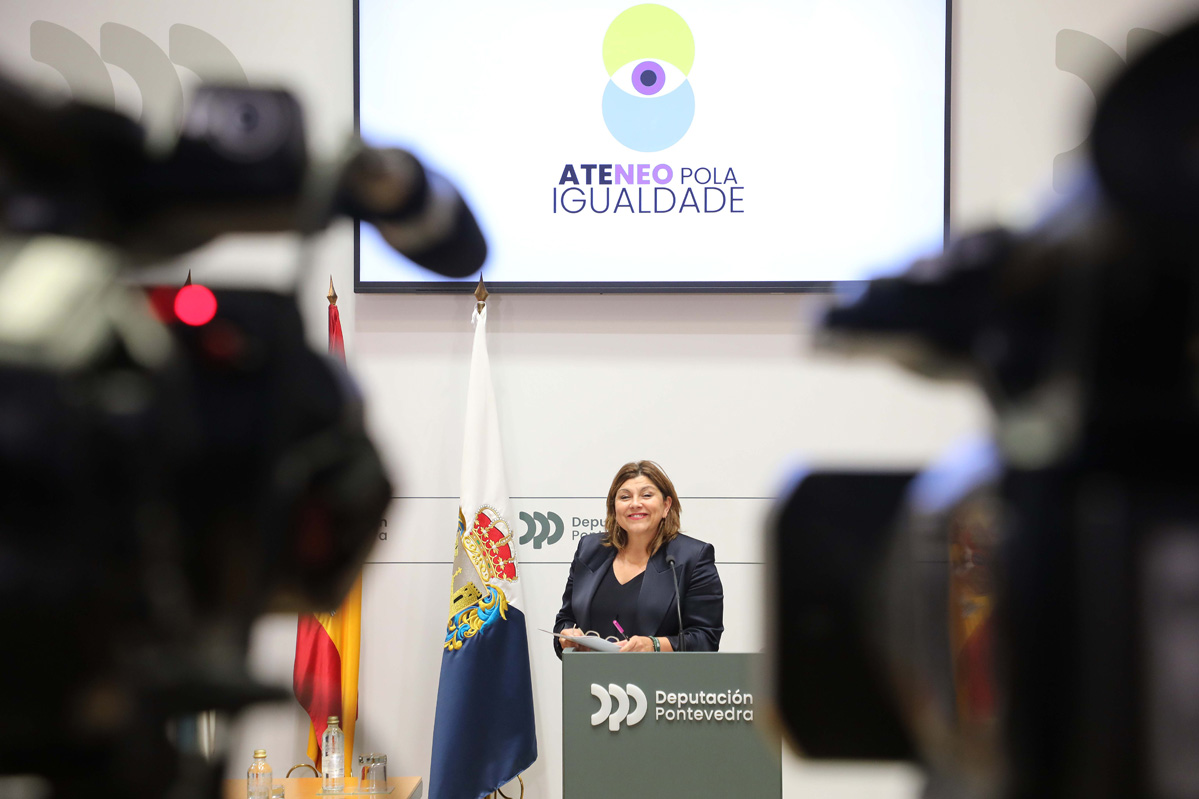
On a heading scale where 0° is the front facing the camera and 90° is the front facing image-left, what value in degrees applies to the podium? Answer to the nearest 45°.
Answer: approximately 0°

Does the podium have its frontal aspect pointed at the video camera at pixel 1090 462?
yes

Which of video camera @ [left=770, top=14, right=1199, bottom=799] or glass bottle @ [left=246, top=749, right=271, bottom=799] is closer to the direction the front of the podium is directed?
the video camera

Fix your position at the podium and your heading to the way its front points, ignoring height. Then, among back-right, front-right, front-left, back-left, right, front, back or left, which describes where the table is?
back-right

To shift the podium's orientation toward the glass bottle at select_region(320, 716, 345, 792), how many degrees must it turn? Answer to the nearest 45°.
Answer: approximately 135° to its right

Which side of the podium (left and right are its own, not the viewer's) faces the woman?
back

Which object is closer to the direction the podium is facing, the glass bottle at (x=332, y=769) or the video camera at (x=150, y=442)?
the video camera

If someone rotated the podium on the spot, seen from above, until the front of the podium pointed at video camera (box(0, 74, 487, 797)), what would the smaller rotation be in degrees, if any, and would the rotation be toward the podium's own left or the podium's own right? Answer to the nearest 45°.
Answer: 0° — it already faces it
